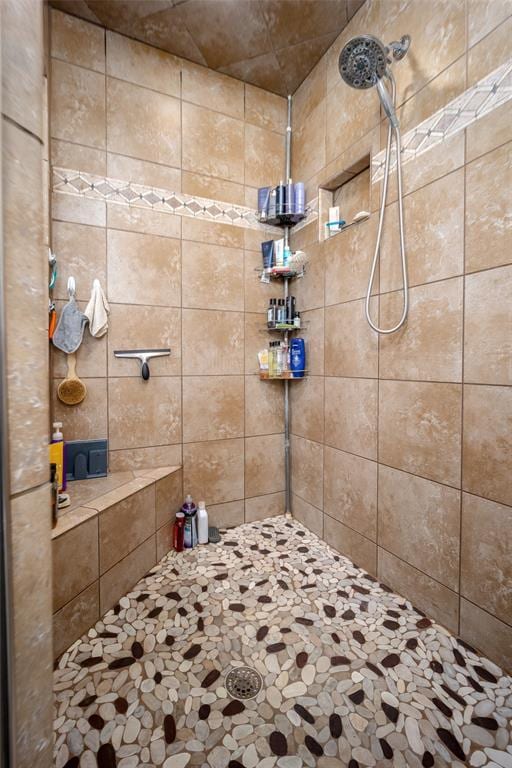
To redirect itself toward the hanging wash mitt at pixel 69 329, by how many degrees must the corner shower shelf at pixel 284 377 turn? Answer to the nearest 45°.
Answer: approximately 45° to its right

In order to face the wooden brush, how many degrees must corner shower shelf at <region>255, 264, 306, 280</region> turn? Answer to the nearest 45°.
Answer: approximately 45° to its right

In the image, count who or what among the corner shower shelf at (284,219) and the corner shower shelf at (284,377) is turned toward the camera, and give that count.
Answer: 2

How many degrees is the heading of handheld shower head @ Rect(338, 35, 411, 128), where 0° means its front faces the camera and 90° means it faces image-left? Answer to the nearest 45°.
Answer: approximately 45°

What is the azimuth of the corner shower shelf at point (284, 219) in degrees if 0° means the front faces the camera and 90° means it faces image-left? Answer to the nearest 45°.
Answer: approximately 0°
